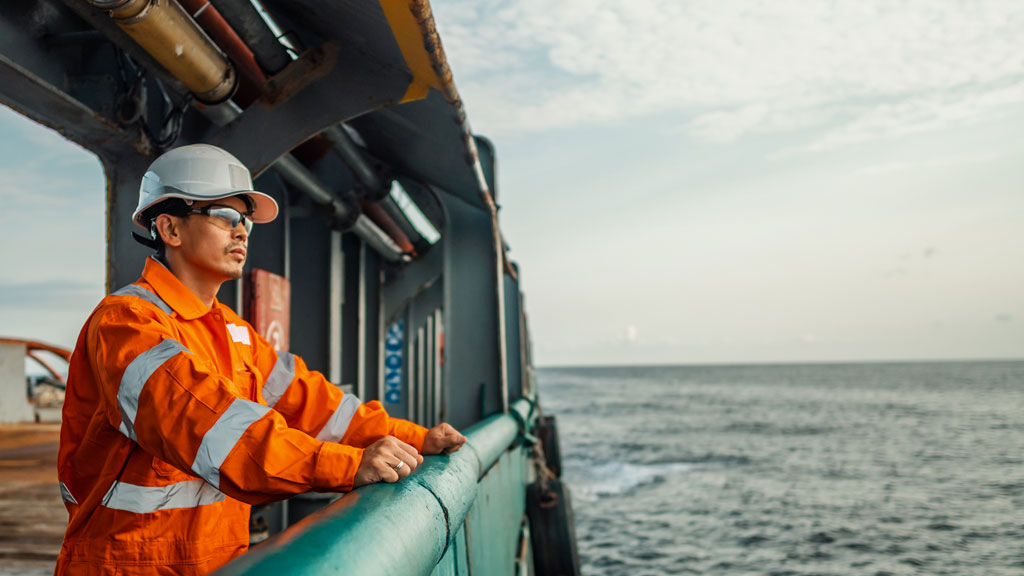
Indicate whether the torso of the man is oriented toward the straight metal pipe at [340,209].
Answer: no

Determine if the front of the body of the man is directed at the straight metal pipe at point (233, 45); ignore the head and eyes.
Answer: no

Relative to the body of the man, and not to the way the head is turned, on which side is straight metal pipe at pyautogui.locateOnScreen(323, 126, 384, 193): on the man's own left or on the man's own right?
on the man's own left

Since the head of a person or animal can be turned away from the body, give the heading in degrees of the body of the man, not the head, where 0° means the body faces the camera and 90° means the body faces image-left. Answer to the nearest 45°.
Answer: approximately 315°
